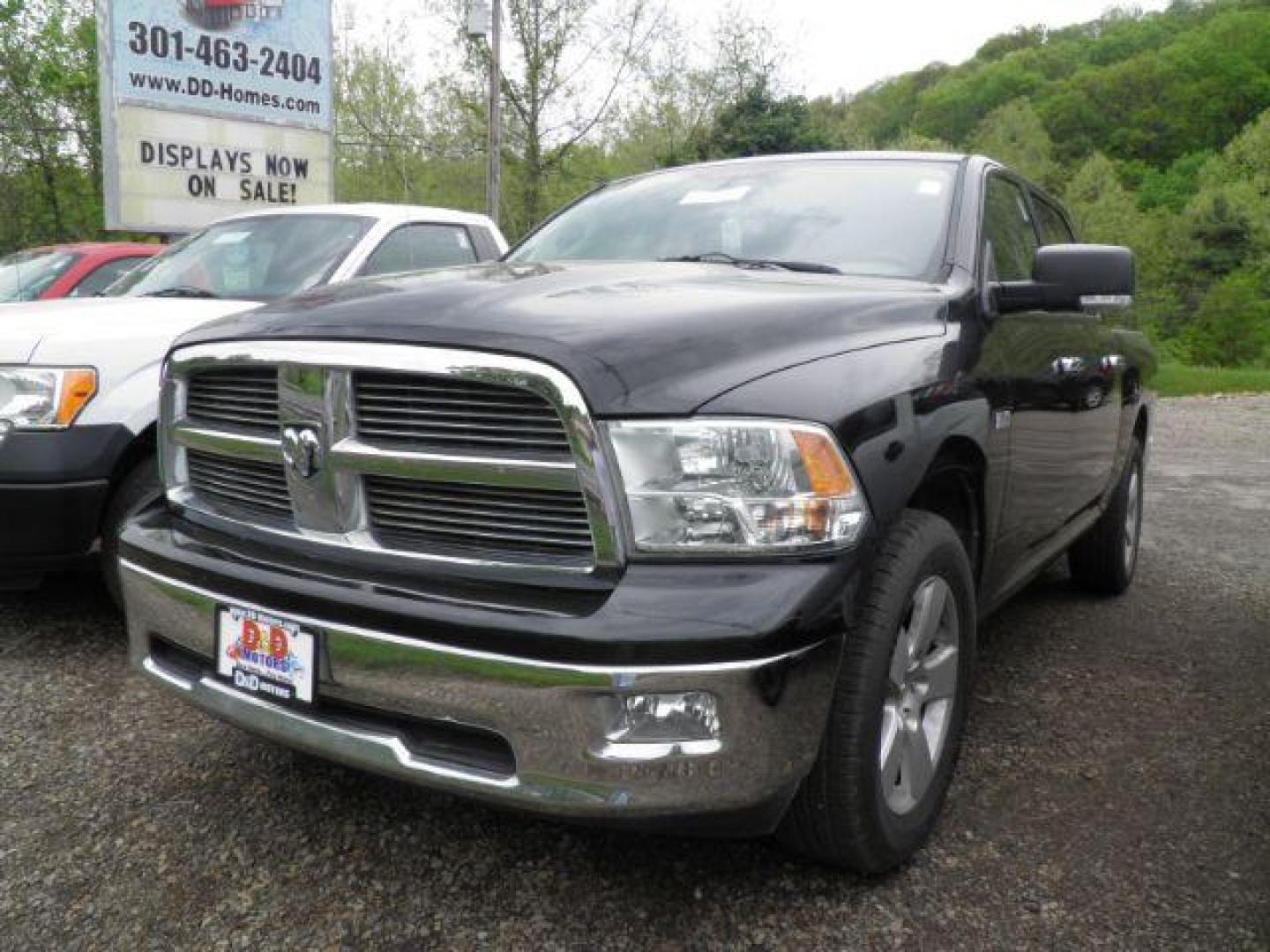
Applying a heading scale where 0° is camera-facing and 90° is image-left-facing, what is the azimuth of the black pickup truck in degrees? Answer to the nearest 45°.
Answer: approximately 45°

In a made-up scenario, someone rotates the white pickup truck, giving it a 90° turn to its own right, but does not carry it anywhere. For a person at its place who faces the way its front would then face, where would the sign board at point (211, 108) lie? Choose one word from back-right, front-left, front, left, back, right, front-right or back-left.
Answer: front-right

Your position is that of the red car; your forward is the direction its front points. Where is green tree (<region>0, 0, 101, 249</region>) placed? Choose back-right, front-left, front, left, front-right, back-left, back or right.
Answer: back-right

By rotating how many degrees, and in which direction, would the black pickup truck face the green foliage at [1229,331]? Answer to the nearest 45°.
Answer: approximately 180°

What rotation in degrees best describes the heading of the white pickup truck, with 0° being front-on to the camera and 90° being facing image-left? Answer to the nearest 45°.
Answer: approximately 45°

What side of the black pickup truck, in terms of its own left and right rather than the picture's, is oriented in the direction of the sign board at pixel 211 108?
right

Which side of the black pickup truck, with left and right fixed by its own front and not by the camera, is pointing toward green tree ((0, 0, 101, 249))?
right

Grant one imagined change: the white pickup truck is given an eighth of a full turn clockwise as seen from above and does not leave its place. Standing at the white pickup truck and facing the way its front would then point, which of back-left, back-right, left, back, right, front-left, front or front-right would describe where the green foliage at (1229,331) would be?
back-right

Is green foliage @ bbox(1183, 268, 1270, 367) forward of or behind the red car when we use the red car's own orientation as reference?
behind

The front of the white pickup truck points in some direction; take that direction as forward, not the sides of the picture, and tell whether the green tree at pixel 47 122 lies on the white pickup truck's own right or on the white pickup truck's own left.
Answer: on the white pickup truck's own right
